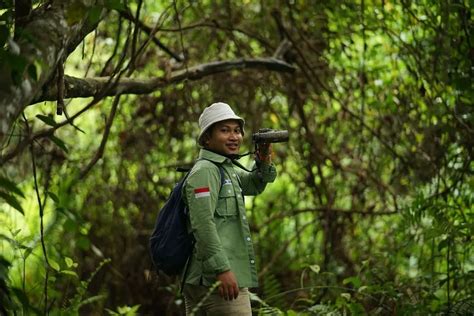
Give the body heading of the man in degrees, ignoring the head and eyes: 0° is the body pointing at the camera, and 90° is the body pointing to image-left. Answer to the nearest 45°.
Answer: approximately 315°
